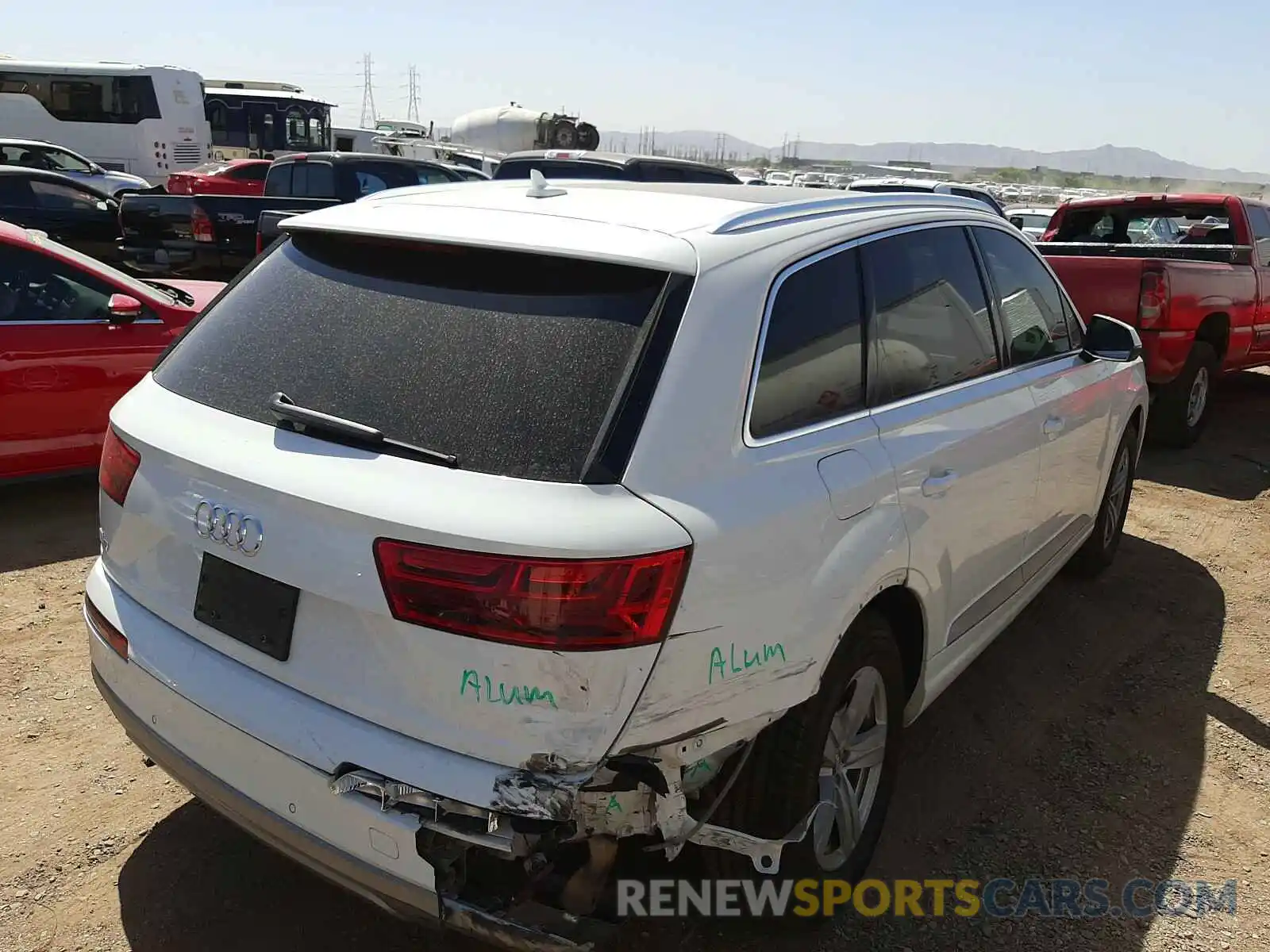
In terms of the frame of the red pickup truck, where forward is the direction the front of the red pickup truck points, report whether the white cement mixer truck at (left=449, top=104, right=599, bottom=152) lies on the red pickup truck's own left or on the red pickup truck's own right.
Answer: on the red pickup truck's own left

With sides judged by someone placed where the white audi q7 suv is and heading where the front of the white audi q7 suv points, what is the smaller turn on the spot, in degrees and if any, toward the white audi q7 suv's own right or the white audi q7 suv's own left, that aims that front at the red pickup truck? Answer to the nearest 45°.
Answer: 0° — it already faces it

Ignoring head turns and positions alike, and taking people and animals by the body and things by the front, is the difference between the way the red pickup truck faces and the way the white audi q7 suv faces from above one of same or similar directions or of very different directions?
same or similar directions

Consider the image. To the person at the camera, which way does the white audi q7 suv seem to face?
facing away from the viewer and to the right of the viewer

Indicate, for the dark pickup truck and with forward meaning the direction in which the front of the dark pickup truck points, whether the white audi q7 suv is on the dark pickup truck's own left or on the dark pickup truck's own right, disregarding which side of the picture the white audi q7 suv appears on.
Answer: on the dark pickup truck's own right

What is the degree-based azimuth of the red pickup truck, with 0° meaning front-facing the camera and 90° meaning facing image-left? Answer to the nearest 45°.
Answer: approximately 225°

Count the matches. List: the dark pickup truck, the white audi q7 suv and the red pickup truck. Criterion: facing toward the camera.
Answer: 0

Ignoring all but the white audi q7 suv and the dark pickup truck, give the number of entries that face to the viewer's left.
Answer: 0

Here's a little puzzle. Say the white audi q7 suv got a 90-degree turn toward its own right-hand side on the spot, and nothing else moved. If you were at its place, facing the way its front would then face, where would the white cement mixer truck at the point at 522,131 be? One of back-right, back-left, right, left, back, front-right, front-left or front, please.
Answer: back-left

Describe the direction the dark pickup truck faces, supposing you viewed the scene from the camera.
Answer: facing away from the viewer and to the right of the viewer

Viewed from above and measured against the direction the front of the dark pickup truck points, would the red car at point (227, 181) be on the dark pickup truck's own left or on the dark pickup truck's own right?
on the dark pickup truck's own left

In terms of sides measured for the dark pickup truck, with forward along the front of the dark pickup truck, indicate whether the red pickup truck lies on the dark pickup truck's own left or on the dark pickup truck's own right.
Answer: on the dark pickup truck's own right

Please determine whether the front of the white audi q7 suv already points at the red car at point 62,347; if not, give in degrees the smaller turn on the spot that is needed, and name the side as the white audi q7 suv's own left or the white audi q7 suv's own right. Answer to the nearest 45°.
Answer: approximately 90° to the white audi q7 suv's own left

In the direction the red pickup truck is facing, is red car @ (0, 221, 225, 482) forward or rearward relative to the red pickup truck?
rearward

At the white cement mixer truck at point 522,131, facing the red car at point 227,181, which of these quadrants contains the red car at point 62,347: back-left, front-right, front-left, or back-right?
front-left
